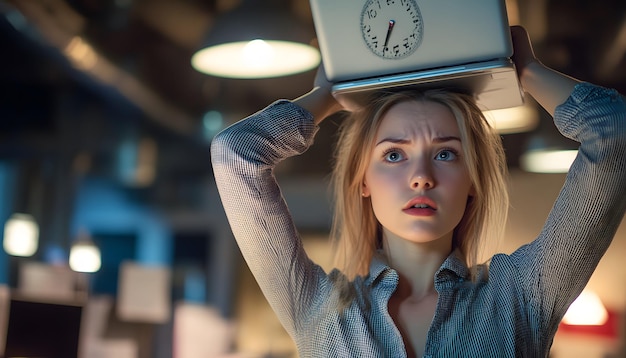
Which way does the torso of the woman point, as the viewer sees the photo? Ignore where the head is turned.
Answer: toward the camera

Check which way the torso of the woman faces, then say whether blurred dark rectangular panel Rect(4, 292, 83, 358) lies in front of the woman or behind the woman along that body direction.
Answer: behind

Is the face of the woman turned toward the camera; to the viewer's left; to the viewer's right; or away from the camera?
toward the camera
